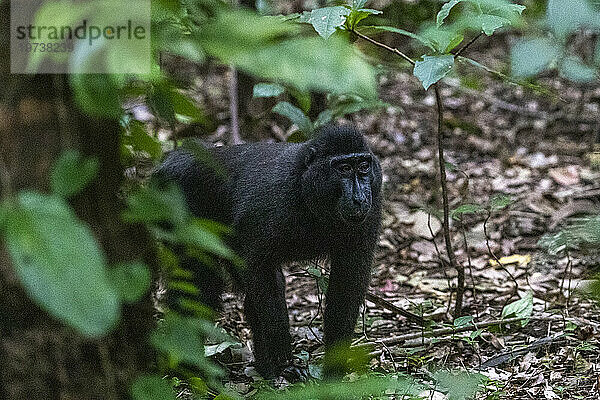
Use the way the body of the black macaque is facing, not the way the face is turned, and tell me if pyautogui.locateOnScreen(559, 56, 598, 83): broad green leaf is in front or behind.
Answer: in front

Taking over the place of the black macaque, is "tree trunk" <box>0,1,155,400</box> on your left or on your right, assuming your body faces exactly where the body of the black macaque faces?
on your right

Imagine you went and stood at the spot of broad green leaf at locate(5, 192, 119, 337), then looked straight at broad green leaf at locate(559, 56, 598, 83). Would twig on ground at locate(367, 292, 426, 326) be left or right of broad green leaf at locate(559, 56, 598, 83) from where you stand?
left

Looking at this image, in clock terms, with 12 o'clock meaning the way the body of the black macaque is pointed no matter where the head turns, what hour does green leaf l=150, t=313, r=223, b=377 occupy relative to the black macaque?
The green leaf is roughly at 2 o'clock from the black macaque.

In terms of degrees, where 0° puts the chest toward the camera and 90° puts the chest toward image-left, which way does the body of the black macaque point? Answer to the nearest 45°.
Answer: approximately 315°

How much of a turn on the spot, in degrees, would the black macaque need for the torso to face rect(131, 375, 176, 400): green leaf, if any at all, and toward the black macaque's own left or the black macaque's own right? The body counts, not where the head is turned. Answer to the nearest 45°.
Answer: approximately 45° to the black macaque's own right

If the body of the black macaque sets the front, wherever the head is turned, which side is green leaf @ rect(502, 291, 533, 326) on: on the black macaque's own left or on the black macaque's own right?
on the black macaque's own left

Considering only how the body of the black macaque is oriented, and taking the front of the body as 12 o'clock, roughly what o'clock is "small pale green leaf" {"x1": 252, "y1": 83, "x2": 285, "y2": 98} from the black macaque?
The small pale green leaf is roughly at 7 o'clock from the black macaque.

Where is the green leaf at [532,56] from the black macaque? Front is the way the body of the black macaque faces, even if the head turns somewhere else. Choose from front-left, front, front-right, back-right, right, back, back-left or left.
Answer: front-right

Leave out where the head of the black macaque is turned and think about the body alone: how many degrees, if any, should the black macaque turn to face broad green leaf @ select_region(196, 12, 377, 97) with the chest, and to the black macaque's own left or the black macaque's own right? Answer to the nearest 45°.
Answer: approximately 45° to the black macaque's own right
